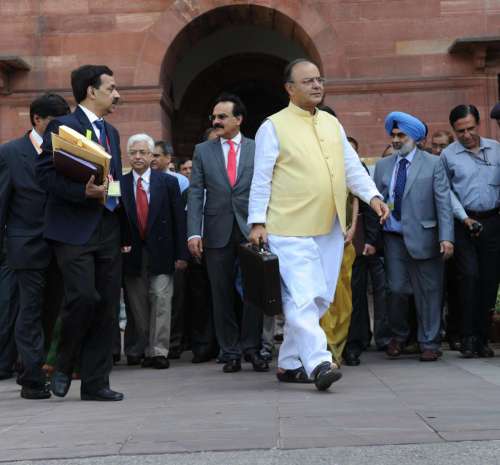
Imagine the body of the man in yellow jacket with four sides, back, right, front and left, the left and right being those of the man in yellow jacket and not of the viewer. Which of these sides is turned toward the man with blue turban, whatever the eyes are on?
left

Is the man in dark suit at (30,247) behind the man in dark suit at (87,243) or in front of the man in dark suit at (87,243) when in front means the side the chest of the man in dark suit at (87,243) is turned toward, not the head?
behind

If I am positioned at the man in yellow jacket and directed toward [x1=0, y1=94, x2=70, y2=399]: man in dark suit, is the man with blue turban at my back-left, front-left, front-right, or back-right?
back-right

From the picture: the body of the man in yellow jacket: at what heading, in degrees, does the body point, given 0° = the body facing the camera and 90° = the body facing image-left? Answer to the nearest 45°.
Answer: approximately 315°

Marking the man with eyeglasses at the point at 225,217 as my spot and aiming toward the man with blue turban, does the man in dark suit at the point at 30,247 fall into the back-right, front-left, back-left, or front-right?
back-right

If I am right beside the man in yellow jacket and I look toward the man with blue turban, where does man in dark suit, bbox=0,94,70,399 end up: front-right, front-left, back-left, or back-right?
back-left

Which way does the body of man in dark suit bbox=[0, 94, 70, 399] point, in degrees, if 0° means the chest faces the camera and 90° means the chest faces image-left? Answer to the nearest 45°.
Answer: approximately 315°
